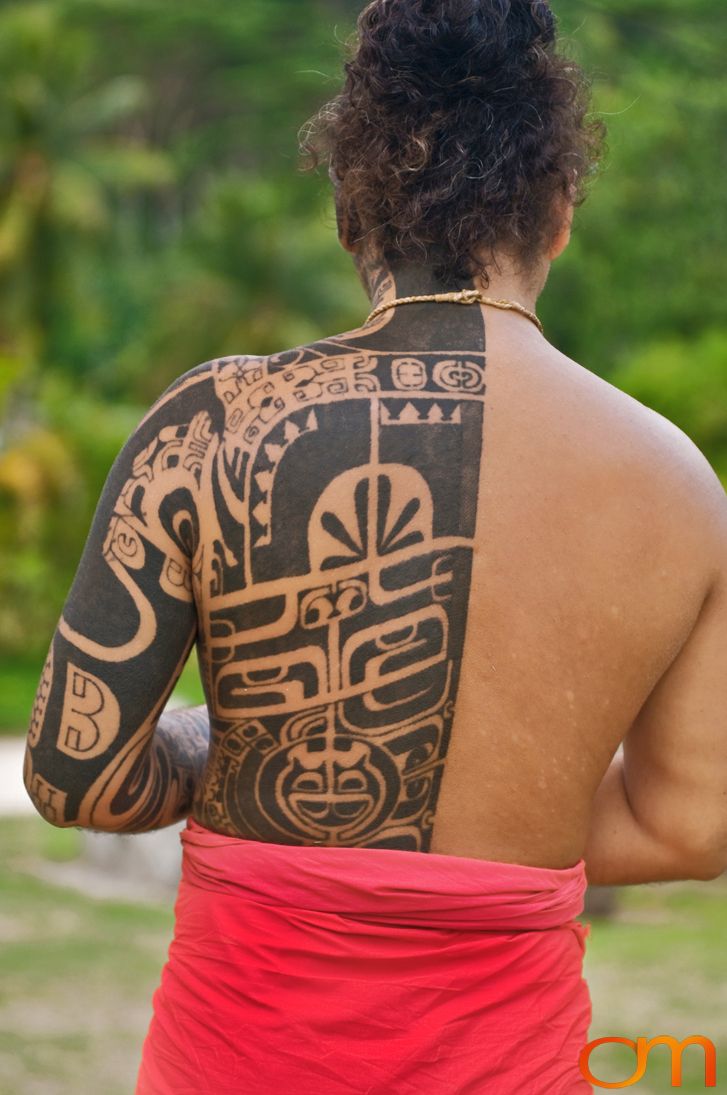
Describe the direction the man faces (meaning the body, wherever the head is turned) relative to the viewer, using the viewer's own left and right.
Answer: facing away from the viewer

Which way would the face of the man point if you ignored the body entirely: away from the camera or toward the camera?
away from the camera
